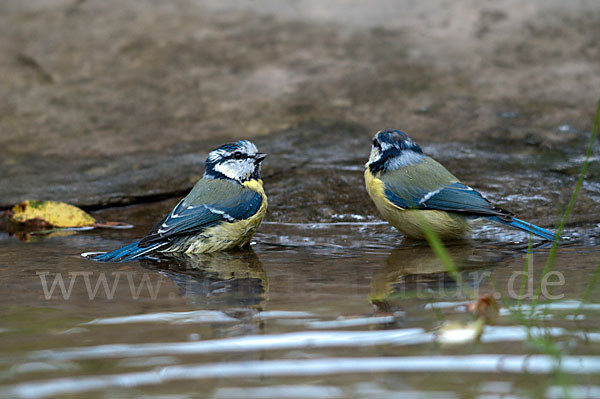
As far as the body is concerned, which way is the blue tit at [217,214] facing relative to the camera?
to the viewer's right

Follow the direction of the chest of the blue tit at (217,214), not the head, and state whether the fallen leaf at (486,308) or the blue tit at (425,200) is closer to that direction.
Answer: the blue tit

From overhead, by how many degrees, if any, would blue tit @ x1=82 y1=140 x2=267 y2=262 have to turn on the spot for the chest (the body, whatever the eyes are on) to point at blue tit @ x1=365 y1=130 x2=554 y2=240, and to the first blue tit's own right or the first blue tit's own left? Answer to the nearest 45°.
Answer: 0° — it already faces it
